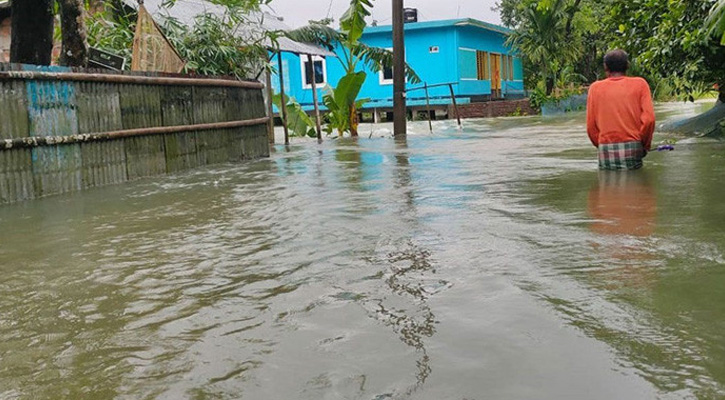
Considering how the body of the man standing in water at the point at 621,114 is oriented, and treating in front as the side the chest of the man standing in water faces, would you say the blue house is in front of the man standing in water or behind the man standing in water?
in front

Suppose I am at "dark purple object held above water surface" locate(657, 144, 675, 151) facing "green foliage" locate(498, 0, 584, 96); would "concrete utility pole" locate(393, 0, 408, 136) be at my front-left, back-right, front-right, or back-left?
front-left

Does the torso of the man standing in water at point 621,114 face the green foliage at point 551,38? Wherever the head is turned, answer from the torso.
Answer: yes

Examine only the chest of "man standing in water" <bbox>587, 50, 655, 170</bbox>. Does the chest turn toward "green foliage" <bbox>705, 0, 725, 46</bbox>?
no

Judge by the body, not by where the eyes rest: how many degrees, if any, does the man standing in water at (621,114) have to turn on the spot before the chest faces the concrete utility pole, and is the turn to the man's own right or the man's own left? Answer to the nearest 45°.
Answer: approximately 45° to the man's own left

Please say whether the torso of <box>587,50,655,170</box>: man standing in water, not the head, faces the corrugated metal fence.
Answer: no

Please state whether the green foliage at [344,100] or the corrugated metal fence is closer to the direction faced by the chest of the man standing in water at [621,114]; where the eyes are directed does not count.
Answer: the green foliage

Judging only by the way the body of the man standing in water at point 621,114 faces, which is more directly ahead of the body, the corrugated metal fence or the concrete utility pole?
the concrete utility pole

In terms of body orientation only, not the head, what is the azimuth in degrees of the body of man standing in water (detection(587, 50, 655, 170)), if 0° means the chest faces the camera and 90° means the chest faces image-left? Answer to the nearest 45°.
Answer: approximately 180°

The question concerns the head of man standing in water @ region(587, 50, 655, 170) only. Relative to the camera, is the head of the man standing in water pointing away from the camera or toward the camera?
away from the camera

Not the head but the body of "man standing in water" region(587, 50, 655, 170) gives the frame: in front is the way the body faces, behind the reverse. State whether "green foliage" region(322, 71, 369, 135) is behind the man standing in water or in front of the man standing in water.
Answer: in front

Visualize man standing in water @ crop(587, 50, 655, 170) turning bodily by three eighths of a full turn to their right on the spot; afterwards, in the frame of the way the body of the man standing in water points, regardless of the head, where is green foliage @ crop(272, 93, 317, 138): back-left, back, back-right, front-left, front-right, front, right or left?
back

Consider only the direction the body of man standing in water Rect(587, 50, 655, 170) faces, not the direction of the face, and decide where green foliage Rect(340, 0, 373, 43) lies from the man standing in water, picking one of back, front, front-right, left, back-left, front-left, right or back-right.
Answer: front-left
